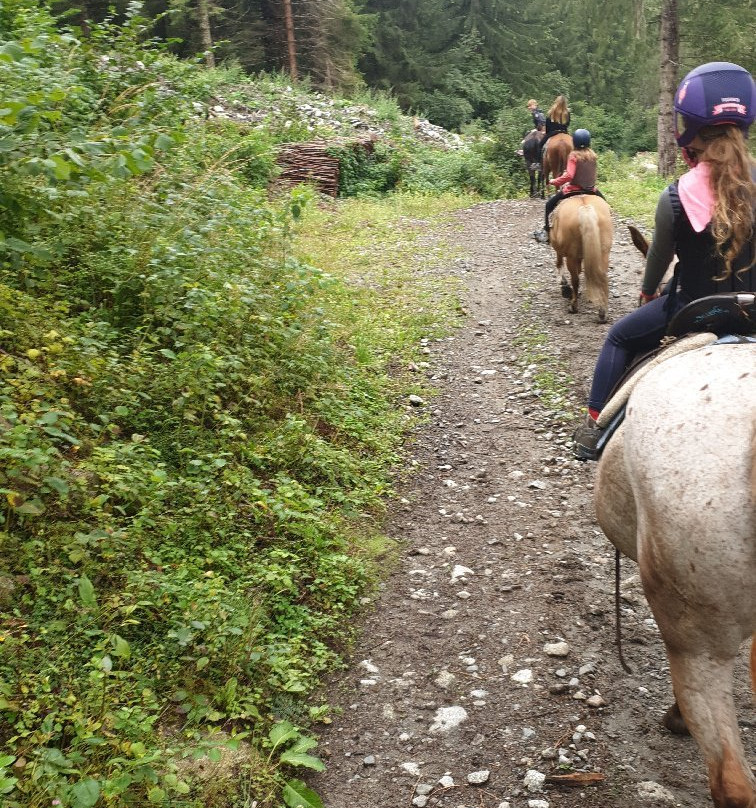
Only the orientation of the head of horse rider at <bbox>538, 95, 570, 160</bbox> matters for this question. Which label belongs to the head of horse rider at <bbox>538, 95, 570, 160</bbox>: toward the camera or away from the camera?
away from the camera

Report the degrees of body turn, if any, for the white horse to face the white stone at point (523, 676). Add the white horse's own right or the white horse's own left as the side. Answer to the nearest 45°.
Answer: approximately 45° to the white horse's own left

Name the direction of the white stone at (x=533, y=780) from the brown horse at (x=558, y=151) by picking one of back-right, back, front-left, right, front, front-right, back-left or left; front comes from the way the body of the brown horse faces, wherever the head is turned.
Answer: back

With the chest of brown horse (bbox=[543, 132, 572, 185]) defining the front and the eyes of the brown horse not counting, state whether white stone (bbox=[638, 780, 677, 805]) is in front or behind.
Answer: behind

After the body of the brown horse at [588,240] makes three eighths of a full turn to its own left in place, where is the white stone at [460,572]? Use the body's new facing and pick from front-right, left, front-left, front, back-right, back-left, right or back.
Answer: front-left

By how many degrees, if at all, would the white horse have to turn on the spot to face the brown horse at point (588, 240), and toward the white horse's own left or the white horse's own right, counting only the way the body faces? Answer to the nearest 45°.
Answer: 0° — it already faces it

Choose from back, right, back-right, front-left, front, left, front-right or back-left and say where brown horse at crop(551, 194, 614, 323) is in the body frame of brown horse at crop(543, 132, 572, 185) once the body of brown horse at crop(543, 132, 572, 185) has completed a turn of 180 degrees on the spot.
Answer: front

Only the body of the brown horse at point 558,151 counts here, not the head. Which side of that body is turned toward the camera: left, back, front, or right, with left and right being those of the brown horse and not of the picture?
back

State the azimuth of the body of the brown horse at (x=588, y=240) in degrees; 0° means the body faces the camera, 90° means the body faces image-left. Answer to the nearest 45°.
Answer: approximately 180°

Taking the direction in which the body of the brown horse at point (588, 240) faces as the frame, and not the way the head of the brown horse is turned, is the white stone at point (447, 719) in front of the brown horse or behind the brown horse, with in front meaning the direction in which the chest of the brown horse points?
behind

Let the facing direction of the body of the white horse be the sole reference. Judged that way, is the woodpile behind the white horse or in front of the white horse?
in front

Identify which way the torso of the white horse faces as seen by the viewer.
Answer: away from the camera
